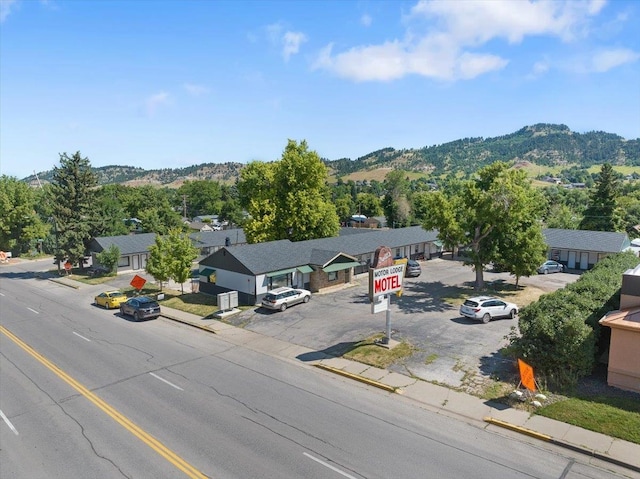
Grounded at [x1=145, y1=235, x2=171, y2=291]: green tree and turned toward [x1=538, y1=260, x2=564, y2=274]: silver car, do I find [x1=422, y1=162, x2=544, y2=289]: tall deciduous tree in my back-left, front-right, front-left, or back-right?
front-right

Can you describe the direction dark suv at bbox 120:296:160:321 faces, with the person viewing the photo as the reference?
facing away from the viewer and to the left of the viewer

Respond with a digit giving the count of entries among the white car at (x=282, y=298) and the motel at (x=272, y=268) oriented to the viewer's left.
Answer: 0

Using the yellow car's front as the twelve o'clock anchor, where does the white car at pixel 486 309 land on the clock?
The white car is roughly at 6 o'clock from the yellow car.

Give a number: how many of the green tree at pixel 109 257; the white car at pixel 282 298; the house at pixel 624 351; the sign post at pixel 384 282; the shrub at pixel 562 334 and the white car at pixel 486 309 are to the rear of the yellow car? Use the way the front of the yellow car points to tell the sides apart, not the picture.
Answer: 5

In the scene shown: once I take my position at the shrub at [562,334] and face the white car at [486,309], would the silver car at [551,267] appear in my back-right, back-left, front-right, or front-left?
front-right

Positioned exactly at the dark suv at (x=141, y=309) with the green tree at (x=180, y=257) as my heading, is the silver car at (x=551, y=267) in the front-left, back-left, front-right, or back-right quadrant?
front-right

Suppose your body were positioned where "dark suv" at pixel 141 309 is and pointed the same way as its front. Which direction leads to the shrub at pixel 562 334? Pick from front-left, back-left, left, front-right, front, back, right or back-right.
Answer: back

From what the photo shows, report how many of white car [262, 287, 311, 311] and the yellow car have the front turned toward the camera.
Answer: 0

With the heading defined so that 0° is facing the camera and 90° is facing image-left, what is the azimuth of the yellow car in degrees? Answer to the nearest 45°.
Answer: approximately 135°

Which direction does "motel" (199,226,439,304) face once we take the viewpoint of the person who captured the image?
facing the viewer and to the right of the viewer

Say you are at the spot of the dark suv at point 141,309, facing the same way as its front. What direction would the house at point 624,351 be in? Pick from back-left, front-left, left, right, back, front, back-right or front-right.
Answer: back

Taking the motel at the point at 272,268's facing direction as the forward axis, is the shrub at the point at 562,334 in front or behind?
in front
